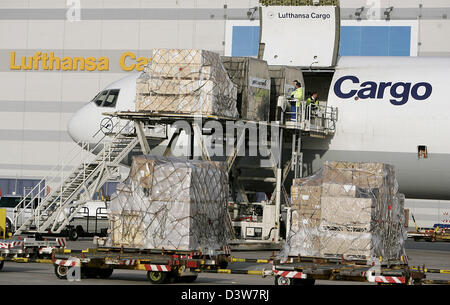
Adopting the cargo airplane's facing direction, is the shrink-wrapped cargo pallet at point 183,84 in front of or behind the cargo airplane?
in front

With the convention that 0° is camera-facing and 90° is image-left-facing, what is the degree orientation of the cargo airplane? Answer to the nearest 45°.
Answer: approximately 90°

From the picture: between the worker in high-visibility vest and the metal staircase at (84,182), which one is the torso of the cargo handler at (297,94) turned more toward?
the metal staircase

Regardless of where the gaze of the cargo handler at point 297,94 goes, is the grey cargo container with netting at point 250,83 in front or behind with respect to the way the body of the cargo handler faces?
in front

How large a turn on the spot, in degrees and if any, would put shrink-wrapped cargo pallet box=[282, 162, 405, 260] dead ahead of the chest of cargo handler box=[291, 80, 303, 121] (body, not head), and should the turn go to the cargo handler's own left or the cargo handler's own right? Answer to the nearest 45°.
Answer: approximately 90° to the cargo handler's own left

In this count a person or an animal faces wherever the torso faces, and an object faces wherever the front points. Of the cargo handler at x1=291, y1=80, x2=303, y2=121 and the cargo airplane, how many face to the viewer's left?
2

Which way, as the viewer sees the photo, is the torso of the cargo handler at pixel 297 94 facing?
to the viewer's left
